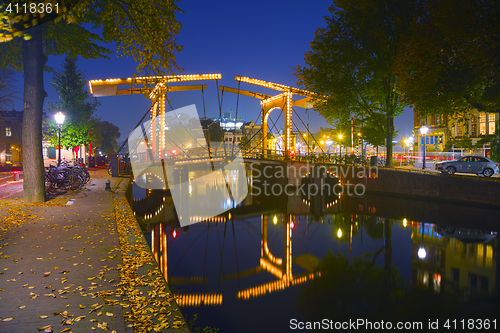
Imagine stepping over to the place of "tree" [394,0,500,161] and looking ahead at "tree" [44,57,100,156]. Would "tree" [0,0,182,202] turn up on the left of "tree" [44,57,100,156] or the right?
left

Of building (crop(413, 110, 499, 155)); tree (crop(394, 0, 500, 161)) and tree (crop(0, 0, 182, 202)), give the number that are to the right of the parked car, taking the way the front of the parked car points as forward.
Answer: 1

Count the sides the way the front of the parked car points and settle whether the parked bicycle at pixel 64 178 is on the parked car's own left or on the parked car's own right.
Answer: on the parked car's own left

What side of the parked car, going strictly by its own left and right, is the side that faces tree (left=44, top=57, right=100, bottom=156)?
front

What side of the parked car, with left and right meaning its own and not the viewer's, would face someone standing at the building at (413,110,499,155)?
right

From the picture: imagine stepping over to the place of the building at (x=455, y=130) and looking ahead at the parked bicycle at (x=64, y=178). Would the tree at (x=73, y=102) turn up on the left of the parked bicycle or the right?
right

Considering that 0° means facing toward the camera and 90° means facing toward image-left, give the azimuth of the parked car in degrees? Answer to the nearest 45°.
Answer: approximately 90°
